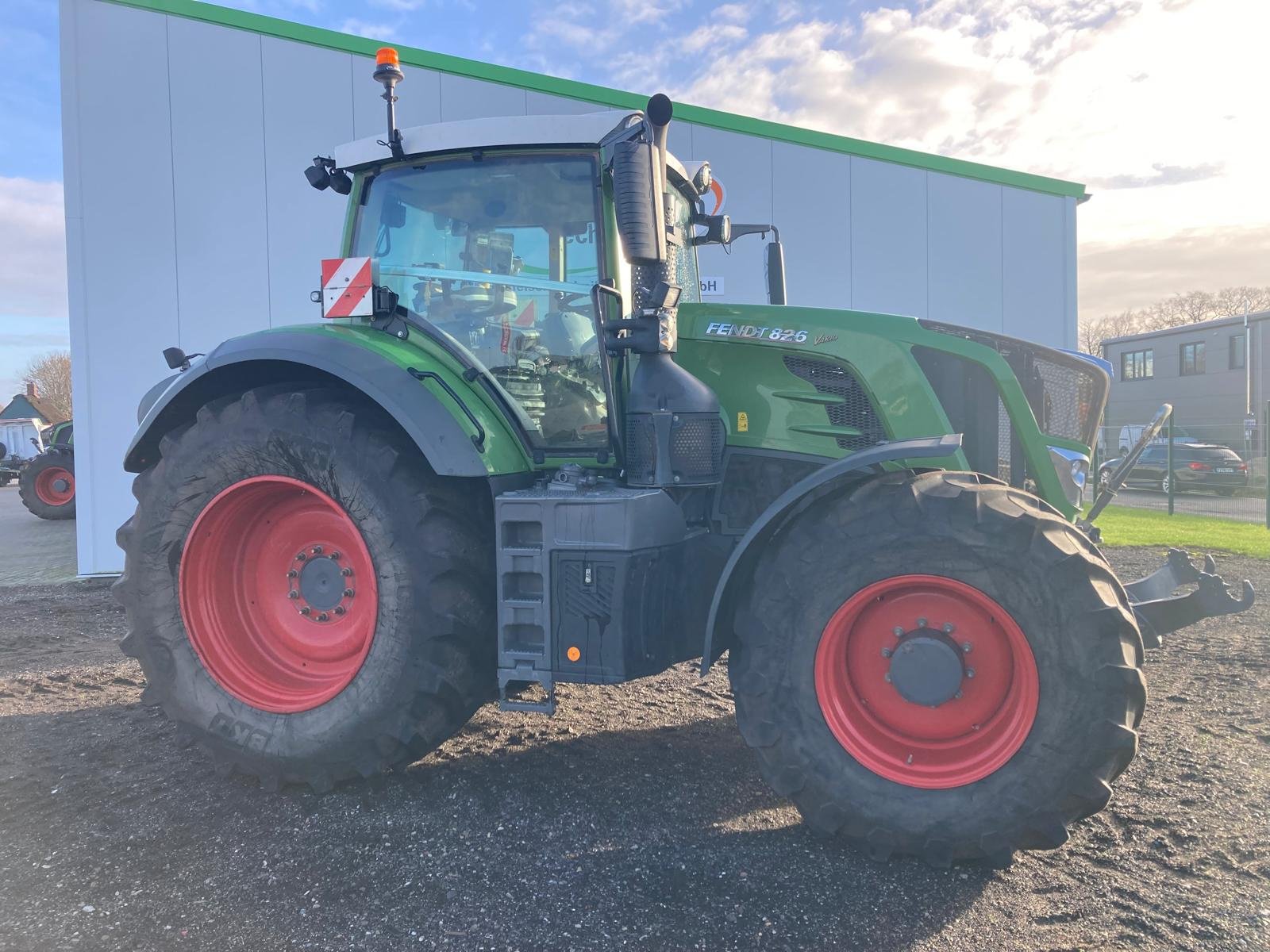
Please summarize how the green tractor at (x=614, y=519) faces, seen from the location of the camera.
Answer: facing the viewer and to the right of the viewer

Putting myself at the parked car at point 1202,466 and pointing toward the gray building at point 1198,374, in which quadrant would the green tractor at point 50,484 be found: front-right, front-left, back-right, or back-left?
back-left

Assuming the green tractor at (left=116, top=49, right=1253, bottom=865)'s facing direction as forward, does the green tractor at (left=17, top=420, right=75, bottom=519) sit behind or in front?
behind

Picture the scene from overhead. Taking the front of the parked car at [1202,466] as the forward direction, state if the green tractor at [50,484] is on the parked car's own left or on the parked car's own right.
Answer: on the parked car's own left

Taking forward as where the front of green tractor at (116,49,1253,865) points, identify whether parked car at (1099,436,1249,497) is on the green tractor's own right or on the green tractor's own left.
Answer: on the green tractor's own left

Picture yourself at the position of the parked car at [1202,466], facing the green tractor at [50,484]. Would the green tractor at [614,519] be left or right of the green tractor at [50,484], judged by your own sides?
left

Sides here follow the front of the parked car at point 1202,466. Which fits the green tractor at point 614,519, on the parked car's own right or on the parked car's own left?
on the parked car's own left

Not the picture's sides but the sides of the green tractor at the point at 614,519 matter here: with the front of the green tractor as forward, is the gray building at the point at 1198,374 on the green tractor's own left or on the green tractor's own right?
on the green tractor's own left

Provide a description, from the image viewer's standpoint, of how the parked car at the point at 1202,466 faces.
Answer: facing away from the viewer and to the left of the viewer

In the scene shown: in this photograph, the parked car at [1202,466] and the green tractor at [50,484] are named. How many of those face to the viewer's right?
1
